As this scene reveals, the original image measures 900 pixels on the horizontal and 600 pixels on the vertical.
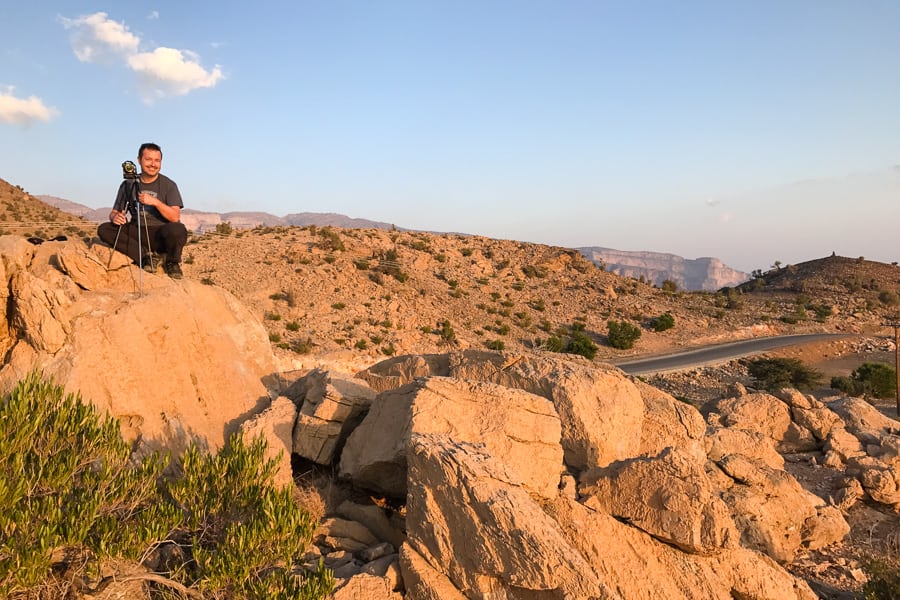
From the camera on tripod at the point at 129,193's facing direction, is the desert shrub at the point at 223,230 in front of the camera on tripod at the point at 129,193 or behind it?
behind

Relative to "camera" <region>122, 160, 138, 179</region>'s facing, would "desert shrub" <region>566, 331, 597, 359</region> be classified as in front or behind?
behind

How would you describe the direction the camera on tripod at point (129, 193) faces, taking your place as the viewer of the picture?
facing the viewer and to the left of the viewer

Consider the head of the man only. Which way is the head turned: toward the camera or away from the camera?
toward the camera

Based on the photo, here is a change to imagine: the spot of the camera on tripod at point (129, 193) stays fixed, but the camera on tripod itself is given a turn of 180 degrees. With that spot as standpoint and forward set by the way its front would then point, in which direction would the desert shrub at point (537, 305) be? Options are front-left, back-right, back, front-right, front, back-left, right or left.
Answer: front

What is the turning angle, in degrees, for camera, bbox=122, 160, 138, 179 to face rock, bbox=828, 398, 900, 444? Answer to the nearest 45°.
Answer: approximately 135° to its left

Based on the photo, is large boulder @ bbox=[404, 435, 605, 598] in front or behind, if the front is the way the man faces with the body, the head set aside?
in front

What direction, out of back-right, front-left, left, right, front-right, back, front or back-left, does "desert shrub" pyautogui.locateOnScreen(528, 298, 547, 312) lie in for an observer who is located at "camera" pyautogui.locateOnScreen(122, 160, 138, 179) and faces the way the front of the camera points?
back

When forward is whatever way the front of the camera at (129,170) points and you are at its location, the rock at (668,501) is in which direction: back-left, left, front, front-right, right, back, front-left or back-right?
left

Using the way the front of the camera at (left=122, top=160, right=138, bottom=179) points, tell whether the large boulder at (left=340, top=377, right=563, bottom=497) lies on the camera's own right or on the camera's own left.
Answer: on the camera's own left

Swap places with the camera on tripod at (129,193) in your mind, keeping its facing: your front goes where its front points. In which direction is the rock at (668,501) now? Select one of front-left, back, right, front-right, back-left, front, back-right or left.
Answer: left

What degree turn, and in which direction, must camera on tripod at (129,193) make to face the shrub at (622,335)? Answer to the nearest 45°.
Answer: approximately 180°

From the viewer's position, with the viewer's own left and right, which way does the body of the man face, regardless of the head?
facing the viewer
